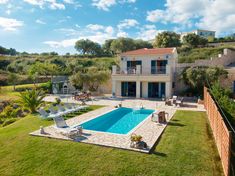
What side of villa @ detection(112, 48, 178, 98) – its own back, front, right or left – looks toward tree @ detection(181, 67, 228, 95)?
left

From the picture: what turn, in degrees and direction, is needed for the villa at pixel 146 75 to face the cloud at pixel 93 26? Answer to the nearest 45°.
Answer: approximately 135° to its right

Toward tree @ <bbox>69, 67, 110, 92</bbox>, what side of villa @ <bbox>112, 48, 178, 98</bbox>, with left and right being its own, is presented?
right

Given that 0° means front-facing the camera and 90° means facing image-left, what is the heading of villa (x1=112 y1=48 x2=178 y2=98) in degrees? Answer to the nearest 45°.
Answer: approximately 0°

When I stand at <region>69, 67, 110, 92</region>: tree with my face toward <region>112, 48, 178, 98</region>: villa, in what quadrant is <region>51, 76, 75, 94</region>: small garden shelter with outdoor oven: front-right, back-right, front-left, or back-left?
back-right
